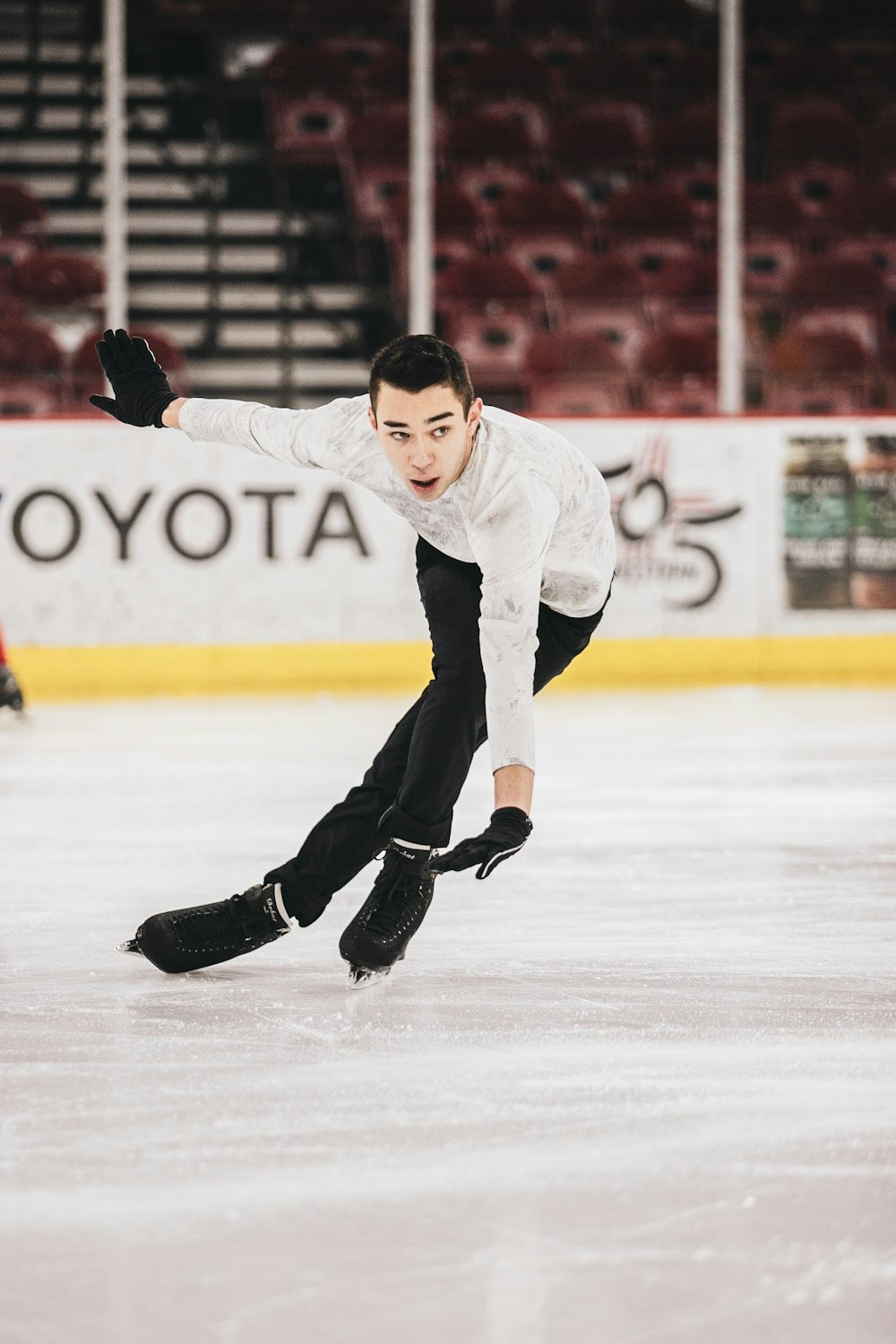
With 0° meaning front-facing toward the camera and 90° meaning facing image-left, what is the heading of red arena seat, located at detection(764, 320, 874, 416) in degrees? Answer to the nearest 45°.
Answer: approximately 0°

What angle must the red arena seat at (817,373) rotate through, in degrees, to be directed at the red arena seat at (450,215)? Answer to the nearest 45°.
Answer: approximately 135° to its right

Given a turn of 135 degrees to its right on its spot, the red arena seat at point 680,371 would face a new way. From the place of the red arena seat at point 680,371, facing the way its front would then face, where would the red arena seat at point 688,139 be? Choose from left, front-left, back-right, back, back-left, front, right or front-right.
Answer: front-right

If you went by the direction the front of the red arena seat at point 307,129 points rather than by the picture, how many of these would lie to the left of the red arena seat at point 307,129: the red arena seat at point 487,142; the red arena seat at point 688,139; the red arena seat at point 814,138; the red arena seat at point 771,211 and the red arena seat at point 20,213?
4

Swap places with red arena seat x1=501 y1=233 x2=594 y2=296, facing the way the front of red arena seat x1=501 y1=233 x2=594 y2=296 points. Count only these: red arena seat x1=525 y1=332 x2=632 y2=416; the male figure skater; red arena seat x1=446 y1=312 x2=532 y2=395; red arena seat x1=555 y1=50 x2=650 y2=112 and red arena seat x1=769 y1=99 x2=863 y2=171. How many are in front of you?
3

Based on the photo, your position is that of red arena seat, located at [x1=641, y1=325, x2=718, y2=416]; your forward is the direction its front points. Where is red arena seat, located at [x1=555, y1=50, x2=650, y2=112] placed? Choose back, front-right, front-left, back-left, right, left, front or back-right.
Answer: back

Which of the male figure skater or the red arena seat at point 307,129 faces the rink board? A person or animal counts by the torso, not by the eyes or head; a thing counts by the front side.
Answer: the red arena seat

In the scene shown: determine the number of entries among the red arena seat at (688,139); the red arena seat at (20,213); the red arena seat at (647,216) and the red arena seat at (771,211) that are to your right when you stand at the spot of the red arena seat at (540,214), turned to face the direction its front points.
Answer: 1

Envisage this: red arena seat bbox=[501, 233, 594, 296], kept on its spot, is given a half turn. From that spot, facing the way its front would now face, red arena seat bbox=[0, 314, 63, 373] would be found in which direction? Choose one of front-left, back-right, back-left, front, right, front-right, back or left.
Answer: back-left

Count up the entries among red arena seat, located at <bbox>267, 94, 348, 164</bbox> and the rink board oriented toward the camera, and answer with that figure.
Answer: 2

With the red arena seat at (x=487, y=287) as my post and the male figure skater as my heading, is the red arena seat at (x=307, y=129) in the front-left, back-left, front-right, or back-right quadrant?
back-right
